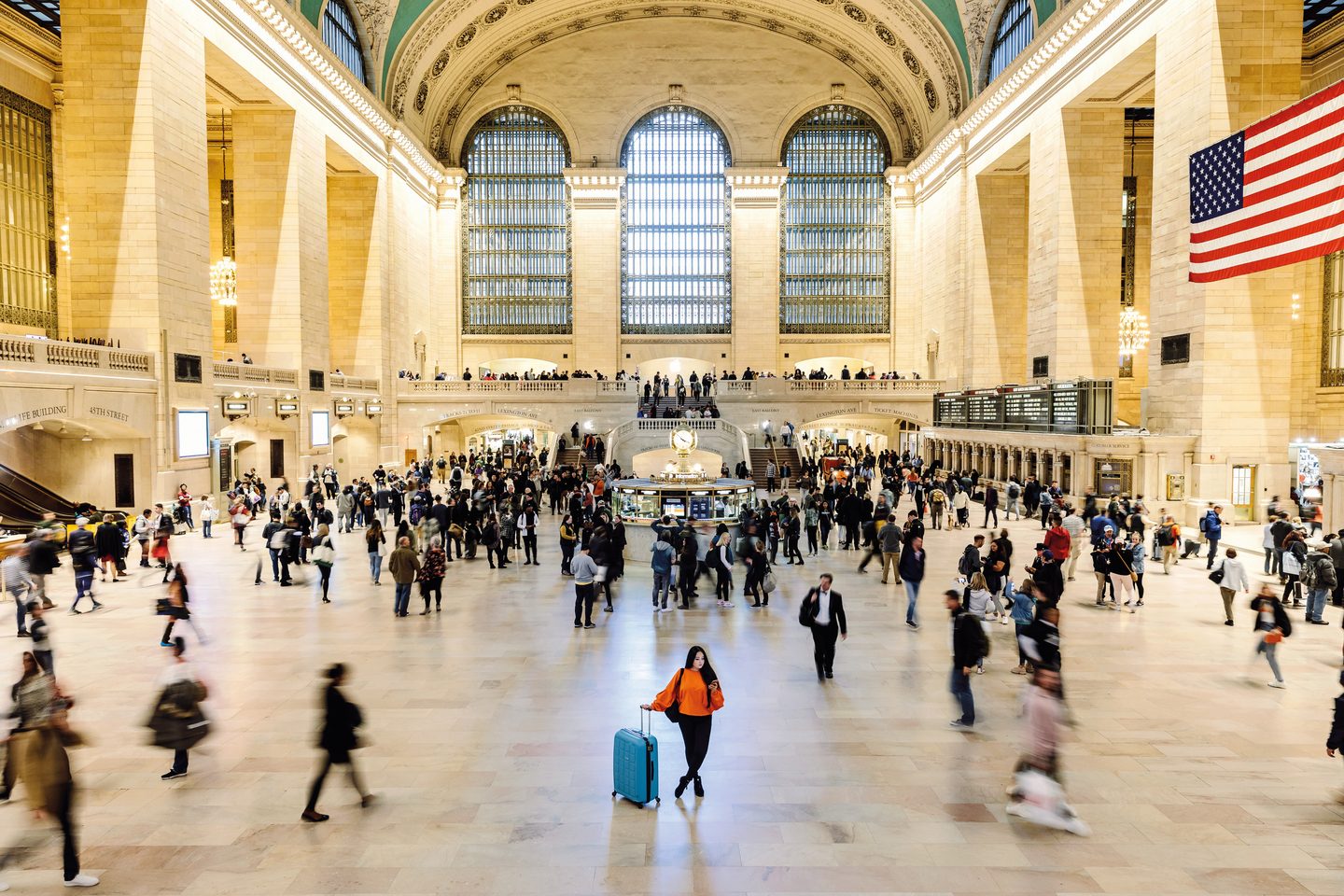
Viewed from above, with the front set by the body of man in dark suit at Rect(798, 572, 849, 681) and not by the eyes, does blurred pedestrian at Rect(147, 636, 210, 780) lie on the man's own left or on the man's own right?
on the man's own right

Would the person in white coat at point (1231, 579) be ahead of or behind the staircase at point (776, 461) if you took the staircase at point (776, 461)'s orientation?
ahead

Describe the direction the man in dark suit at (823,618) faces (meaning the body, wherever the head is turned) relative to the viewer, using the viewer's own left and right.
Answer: facing the viewer

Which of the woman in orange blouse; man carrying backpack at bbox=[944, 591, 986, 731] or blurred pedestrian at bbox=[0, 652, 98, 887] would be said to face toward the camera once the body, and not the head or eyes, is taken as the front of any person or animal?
the woman in orange blouse

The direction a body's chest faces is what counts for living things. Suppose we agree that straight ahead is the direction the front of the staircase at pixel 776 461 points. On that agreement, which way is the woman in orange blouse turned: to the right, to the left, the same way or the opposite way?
the same way

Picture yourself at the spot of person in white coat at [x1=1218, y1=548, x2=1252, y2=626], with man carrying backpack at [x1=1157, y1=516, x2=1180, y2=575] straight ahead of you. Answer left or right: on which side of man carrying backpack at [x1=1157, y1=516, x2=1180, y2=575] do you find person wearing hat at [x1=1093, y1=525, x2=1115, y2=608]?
left

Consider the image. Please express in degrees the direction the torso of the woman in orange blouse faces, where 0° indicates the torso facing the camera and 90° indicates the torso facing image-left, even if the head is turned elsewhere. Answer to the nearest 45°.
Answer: approximately 0°

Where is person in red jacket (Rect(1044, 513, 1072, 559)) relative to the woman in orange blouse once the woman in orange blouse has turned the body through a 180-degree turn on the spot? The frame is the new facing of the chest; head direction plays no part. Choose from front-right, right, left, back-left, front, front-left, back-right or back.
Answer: front-right

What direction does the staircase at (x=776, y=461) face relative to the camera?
toward the camera

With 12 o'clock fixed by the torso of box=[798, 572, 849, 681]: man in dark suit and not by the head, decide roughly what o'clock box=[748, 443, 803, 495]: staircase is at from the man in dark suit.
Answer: The staircase is roughly at 6 o'clock from the man in dark suit.

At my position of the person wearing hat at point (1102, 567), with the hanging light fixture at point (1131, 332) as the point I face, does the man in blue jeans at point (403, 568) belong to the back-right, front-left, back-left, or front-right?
back-left
